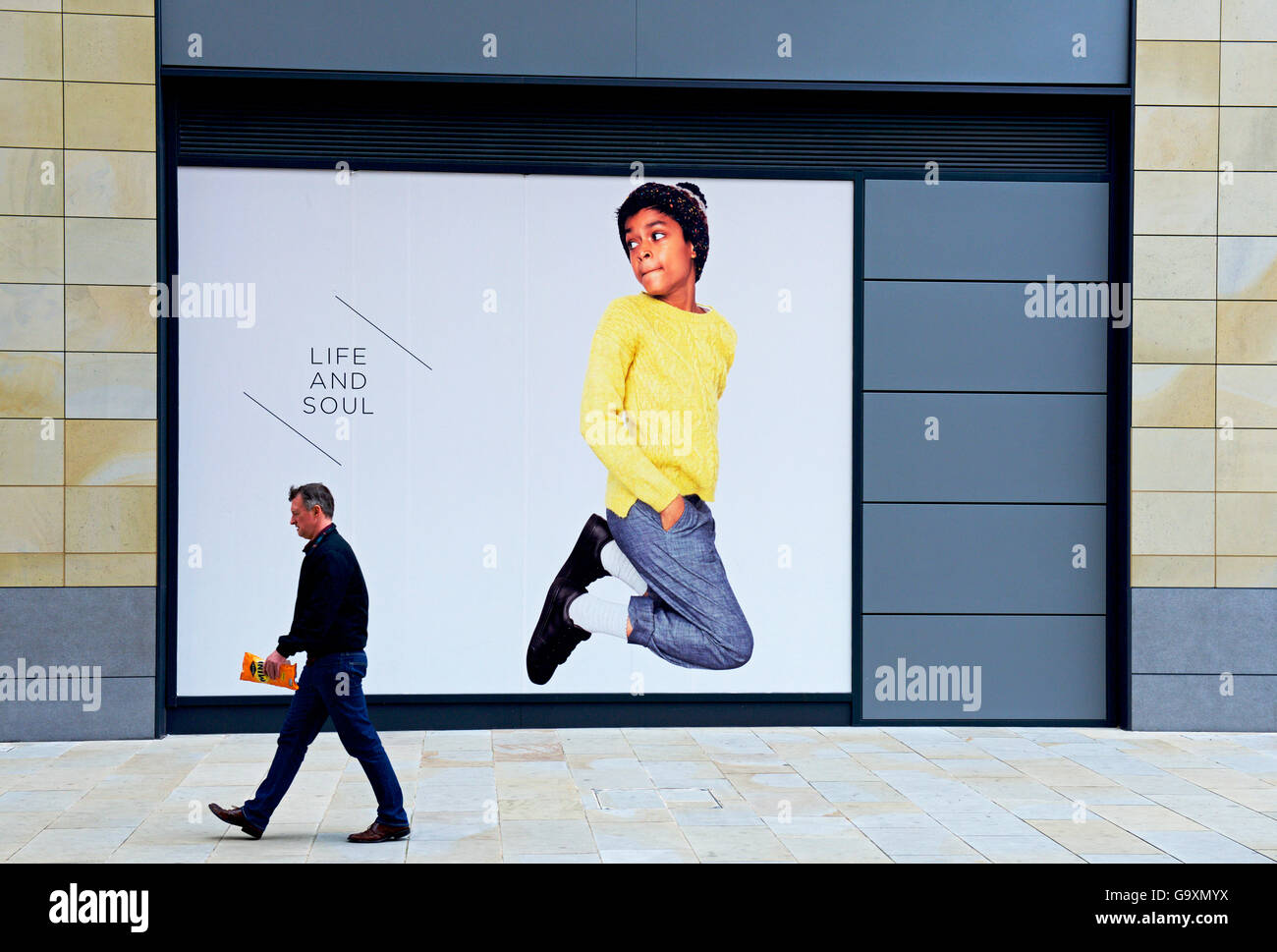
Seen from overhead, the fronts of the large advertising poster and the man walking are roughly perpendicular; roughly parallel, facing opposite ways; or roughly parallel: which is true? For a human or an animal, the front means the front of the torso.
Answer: roughly perpendicular

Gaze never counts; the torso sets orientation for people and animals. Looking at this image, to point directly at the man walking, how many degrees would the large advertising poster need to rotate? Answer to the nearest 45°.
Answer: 0° — it already faces them

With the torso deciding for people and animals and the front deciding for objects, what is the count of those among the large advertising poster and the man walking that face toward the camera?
1

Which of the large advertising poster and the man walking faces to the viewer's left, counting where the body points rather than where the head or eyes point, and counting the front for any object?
the man walking

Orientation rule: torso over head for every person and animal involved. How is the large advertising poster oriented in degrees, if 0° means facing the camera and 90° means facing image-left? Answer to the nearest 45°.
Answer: approximately 0°

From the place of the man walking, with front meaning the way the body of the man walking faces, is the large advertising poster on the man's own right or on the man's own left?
on the man's own right

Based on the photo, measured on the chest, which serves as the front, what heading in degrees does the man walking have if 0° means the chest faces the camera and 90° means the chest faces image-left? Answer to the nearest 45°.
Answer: approximately 90°
